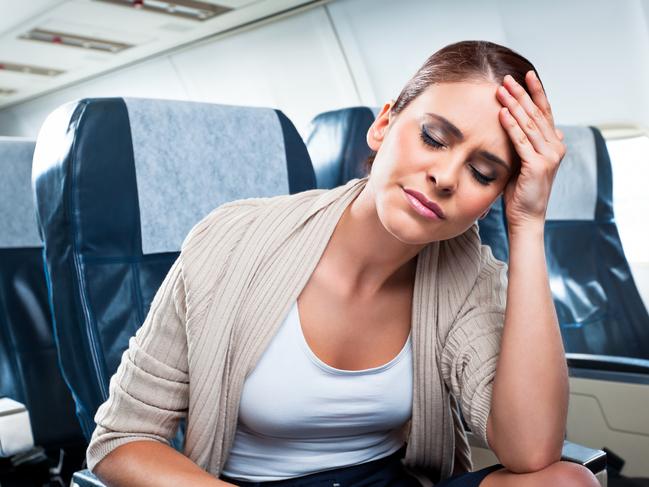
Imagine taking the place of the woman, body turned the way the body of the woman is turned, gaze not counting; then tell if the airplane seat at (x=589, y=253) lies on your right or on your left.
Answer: on your left

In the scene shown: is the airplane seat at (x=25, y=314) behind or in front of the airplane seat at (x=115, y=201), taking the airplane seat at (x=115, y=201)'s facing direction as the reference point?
behind

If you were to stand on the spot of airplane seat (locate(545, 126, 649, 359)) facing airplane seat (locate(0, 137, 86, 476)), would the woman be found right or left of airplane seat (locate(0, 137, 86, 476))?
left

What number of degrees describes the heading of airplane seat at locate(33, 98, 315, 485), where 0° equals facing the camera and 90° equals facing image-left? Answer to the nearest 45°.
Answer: approximately 315°

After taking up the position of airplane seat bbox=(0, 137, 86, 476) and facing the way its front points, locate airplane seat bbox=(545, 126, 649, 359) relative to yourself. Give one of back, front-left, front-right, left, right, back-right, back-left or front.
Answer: front-left

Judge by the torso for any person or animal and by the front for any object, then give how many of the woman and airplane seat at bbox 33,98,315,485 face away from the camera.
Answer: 0

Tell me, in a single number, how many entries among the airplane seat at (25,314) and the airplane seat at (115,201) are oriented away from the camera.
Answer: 0

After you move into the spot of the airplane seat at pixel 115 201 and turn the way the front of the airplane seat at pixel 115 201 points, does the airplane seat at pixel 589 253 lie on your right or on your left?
on your left

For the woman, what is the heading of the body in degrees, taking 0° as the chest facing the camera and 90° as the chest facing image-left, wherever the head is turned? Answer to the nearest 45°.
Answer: approximately 315°
